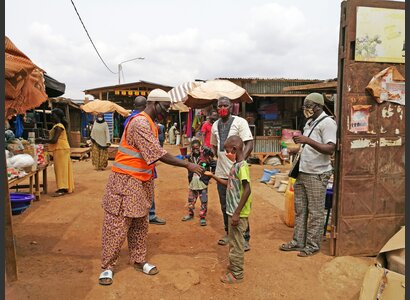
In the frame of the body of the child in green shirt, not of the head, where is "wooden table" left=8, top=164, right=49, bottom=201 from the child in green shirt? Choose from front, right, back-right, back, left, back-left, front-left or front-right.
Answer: front-right

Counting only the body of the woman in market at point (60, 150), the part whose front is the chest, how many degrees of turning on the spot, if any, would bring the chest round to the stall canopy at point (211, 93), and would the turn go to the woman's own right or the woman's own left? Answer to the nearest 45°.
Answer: approximately 180°

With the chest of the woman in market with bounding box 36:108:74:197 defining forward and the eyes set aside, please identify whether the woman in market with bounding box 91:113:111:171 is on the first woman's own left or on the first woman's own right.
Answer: on the first woman's own right

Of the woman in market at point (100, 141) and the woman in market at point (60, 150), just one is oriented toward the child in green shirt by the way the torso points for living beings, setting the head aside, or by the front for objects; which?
the woman in market at point (100, 141)

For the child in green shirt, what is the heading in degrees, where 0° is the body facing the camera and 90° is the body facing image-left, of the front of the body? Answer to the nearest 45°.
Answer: approximately 90°

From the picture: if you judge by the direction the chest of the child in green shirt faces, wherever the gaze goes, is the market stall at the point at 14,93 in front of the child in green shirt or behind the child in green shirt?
in front

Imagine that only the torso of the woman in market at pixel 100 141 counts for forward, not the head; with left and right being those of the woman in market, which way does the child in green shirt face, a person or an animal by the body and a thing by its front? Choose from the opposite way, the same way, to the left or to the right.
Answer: to the right

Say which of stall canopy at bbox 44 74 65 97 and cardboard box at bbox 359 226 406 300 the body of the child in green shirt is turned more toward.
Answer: the stall canopy

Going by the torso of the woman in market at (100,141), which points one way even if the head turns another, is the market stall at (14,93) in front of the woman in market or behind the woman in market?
in front

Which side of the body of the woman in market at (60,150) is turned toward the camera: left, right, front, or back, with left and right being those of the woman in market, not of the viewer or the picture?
left
